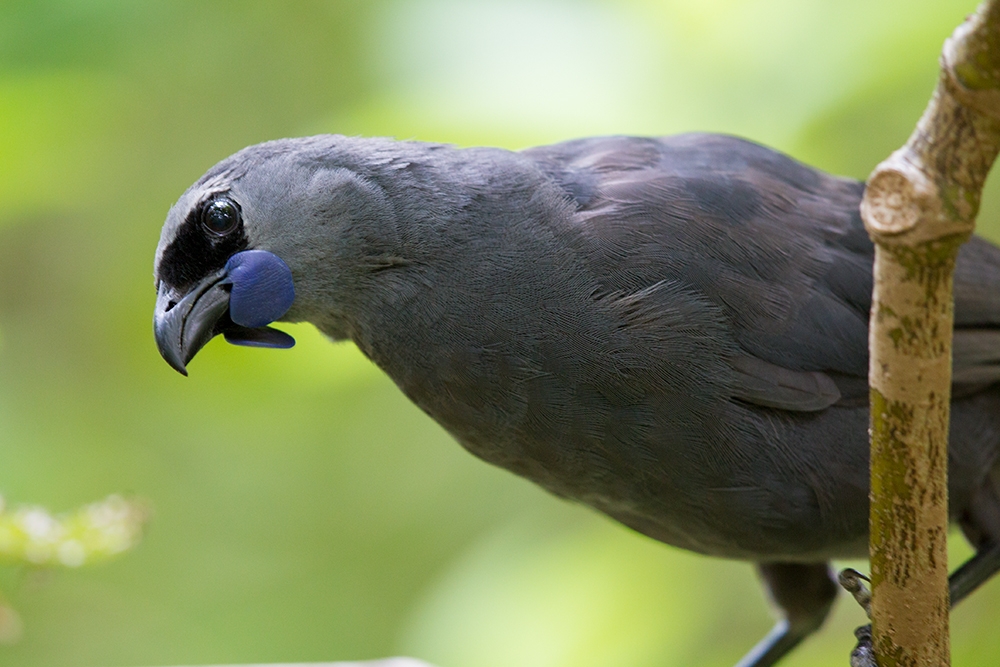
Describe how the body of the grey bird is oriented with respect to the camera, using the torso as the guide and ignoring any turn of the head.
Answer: to the viewer's left
